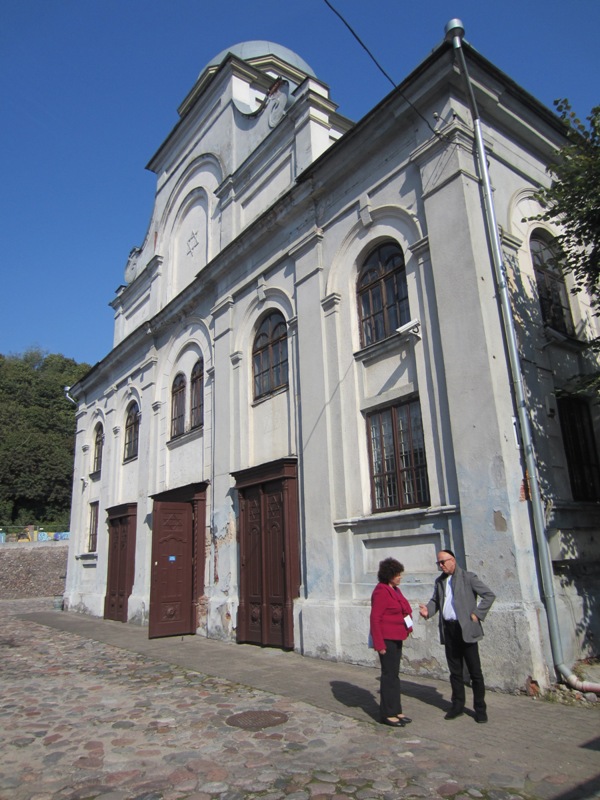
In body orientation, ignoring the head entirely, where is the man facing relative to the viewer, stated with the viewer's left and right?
facing the viewer and to the left of the viewer

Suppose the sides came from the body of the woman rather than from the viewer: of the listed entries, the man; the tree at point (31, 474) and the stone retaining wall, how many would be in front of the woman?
1

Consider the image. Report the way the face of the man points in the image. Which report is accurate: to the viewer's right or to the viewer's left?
to the viewer's left

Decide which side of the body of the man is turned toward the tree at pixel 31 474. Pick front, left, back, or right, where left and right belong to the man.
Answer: right

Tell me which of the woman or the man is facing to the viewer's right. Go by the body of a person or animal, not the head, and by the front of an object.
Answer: the woman

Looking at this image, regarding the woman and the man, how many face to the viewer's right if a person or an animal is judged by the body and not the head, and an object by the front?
1

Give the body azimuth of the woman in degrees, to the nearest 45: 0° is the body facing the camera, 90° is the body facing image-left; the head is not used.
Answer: approximately 270°

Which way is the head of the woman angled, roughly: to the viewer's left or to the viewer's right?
to the viewer's right

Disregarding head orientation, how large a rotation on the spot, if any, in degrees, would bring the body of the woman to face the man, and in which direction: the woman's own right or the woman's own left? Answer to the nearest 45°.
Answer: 0° — they already face them

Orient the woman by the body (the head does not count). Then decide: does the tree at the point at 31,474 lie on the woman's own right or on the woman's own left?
on the woman's own left

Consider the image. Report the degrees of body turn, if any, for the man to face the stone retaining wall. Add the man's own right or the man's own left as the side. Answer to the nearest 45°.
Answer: approximately 90° to the man's own right
